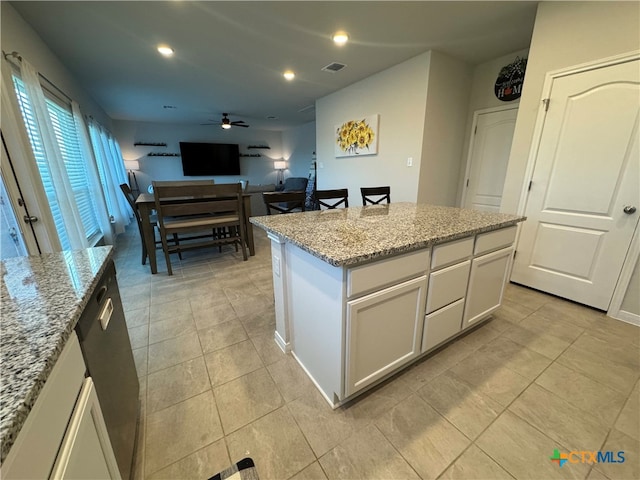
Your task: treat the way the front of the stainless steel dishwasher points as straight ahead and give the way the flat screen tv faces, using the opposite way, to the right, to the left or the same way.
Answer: to the right

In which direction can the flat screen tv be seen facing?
toward the camera

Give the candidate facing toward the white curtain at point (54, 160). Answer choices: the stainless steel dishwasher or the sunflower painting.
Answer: the sunflower painting

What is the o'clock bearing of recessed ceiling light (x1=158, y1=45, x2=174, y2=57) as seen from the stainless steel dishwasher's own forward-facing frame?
The recessed ceiling light is roughly at 10 o'clock from the stainless steel dishwasher.

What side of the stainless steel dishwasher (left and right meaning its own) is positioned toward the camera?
right

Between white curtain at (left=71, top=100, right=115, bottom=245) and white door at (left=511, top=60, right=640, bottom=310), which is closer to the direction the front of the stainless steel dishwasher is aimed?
the white door

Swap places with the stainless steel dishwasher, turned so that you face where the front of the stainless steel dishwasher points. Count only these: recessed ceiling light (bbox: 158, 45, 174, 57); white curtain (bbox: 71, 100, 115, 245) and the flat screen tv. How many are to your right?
0

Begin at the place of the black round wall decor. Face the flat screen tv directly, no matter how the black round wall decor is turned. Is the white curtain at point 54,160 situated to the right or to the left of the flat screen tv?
left

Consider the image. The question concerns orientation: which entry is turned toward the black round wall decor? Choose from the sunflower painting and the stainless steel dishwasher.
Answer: the stainless steel dishwasher

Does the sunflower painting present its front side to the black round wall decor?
no

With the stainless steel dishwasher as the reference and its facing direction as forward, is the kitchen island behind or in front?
in front

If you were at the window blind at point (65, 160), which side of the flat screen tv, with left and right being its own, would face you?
front

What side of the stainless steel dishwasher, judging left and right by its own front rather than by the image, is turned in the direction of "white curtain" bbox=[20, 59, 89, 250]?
left

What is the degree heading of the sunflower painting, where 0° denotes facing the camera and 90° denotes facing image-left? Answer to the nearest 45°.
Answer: approximately 45°

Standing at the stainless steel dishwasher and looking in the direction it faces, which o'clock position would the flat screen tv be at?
The flat screen tv is roughly at 10 o'clock from the stainless steel dishwasher.
